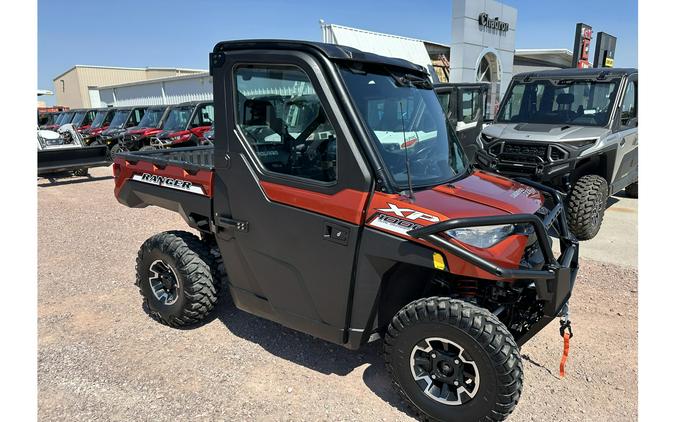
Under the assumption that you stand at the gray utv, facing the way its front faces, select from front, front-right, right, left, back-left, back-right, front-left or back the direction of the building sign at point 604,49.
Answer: back-right

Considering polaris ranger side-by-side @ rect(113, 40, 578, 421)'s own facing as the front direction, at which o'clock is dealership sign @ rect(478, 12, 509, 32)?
The dealership sign is roughly at 8 o'clock from the polaris ranger side-by-side.

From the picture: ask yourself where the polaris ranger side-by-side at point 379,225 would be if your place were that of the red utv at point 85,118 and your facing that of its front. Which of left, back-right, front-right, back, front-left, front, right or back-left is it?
front-left

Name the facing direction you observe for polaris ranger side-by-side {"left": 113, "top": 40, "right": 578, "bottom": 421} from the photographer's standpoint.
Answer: facing the viewer and to the right of the viewer
